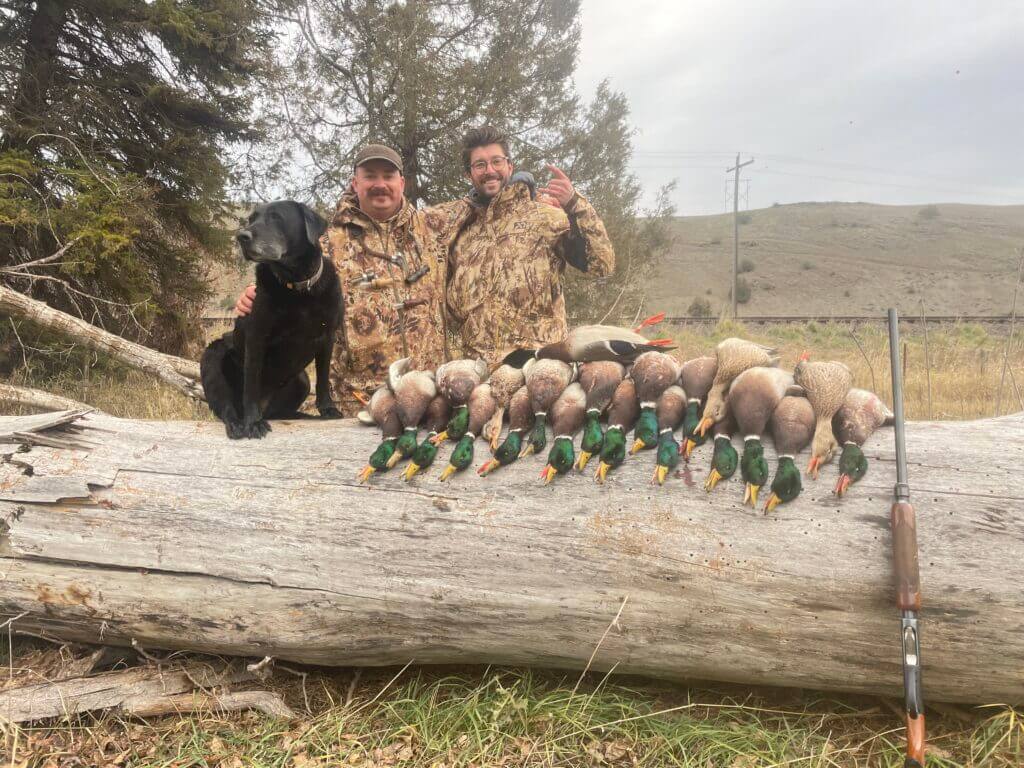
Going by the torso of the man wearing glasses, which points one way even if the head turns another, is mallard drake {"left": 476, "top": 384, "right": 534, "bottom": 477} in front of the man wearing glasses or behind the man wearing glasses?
in front

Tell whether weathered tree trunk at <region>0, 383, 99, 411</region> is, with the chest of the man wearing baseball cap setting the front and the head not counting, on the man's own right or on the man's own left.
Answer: on the man's own right

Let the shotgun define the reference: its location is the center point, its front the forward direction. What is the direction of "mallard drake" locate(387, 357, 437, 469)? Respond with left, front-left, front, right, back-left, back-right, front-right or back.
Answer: left

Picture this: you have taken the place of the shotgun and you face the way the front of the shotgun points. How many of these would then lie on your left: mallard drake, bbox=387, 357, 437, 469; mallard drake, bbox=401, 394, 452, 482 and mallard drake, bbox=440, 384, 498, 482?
3

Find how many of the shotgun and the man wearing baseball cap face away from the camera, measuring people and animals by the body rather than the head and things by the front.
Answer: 1

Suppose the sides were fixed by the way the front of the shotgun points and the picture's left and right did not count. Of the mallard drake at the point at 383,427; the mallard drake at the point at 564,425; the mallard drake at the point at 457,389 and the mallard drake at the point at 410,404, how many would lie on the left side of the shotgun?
4

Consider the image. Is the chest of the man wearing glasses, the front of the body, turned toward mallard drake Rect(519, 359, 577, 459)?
yes

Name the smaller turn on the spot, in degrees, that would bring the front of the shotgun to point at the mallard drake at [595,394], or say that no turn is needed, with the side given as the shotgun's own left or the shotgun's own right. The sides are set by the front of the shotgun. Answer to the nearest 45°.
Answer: approximately 90° to the shotgun's own left

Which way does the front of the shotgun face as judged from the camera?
facing away from the viewer
